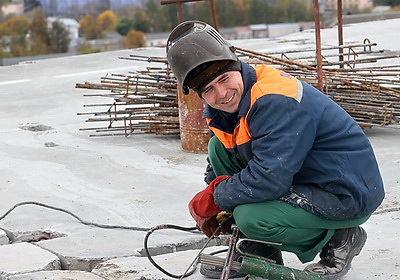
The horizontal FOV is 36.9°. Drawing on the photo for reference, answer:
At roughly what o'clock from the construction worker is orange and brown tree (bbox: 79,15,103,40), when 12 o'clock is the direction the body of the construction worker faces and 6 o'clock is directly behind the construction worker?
The orange and brown tree is roughly at 4 o'clock from the construction worker.

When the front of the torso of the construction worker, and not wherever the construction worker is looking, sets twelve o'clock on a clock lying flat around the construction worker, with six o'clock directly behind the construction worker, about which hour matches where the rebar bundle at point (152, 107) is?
The rebar bundle is roughly at 4 o'clock from the construction worker.

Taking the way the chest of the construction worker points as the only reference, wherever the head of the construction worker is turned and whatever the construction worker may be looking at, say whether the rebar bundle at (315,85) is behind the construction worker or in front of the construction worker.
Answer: behind

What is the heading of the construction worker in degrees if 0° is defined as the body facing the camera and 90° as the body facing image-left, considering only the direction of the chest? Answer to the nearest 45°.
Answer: approximately 45°

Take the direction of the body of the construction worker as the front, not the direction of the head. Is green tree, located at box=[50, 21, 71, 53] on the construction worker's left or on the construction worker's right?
on the construction worker's right

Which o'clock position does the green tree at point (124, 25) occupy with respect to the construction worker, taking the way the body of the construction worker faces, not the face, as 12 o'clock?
The green tree is roughly at 4 o'clock from the construction worker.

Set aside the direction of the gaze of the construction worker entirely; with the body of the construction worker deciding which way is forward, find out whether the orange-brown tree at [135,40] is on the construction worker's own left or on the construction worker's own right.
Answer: on the construction worker's own right
